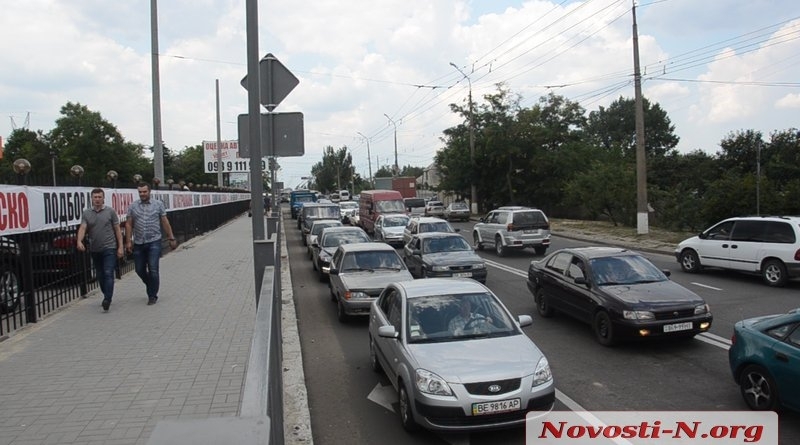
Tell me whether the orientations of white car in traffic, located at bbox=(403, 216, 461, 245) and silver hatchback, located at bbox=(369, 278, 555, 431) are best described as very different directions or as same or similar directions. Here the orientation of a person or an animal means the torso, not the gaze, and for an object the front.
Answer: same or similar directions

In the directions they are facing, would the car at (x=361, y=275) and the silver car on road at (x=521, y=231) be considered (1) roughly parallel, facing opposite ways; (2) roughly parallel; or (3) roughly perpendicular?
roughly parallel, facing opposite ways

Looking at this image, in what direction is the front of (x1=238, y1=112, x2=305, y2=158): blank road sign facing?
away from the camera

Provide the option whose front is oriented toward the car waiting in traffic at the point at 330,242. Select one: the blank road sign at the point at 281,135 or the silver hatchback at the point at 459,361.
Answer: the blank road sign

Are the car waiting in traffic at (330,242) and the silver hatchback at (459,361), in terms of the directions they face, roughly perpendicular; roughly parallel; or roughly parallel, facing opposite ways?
roughly parallel

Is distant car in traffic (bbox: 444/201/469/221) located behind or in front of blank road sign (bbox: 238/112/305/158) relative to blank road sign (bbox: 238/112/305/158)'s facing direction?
in front

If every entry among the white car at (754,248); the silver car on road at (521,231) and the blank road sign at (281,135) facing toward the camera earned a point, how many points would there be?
0

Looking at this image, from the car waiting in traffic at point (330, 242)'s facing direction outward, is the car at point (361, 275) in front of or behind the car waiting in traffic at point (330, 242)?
in front

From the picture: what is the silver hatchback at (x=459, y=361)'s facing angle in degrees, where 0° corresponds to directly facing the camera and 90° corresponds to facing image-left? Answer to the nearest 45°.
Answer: approximately 315°

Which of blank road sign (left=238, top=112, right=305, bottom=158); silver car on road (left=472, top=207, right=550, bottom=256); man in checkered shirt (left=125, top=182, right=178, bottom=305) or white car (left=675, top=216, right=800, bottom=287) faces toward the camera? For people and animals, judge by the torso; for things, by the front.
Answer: the man in checkered shirt

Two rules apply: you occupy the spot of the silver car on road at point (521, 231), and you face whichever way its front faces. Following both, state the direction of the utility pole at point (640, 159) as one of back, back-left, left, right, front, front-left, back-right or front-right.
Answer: right

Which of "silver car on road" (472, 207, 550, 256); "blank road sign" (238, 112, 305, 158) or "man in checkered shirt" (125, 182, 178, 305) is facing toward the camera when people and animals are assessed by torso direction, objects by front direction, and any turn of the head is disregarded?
the man in checkered shirt

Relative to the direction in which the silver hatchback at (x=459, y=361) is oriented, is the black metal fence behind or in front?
behind

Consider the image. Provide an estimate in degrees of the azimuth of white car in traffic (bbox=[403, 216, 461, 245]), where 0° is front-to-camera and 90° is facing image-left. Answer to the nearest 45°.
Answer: approximately 315°

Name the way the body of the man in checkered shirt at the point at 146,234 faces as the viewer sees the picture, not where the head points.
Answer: toward the camera

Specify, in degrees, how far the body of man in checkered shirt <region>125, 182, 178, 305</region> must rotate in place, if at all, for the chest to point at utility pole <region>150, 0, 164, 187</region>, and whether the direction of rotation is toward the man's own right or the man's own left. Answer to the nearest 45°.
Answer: approximately 180°
